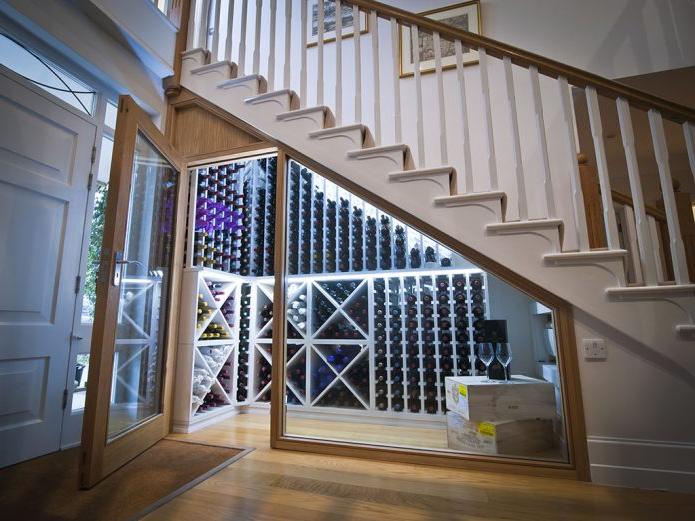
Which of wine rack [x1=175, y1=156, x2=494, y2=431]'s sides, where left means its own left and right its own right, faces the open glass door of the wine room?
right

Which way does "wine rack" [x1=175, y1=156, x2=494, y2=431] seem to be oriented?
toward the camera

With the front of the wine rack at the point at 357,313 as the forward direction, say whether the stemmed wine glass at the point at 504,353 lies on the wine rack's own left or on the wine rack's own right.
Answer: on the wine rack's own left

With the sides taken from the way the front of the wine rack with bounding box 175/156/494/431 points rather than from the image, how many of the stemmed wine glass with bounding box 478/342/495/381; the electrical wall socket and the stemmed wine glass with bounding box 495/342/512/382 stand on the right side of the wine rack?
0

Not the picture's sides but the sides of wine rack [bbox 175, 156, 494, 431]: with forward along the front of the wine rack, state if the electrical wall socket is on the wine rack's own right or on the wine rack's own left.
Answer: on the wine rack's own left

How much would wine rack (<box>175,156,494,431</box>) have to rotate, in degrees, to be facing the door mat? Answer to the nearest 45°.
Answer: approximately 45° to its right

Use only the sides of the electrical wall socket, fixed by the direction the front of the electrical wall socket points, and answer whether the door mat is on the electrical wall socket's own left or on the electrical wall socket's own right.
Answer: on the electrical wall socket's own right

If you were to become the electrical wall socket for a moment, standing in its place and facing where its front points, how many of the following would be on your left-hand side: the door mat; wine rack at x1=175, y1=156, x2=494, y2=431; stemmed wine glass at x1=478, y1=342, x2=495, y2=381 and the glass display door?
0

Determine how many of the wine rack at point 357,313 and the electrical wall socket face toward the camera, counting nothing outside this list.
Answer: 2

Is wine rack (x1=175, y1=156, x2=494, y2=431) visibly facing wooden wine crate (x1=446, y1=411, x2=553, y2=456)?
no

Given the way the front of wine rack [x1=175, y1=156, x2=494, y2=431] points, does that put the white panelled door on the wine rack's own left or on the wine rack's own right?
on the wine rack's own right
